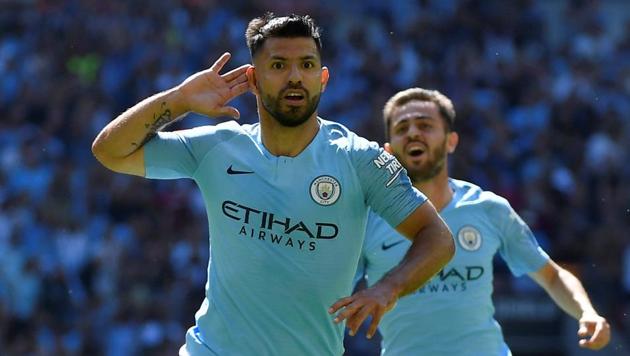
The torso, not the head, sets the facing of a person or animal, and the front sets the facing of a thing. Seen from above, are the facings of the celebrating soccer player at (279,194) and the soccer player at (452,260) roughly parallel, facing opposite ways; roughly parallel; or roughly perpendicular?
roughly parallel

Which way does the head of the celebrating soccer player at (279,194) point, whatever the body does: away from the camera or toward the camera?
toward the camera

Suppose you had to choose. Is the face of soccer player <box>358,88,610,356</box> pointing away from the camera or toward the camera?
toward the camera

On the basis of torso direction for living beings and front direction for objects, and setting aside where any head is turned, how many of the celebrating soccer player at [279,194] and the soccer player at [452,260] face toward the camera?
2

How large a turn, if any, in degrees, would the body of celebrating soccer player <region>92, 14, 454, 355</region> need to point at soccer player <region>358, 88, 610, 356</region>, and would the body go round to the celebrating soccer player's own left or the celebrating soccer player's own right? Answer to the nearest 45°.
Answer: approximately 135° to the celebrating soccer player's own left

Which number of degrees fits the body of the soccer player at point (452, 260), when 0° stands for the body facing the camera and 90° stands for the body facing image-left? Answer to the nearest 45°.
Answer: approximately 0°

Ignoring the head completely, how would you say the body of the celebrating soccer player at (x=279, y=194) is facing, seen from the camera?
toward the camera

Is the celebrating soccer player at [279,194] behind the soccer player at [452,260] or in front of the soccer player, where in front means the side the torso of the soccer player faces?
in front
